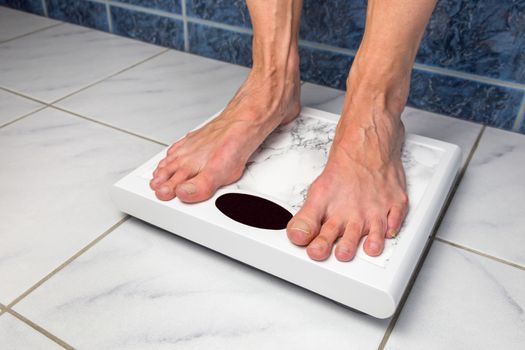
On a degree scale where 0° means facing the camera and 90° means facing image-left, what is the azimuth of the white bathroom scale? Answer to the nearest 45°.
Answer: approximately 45°
